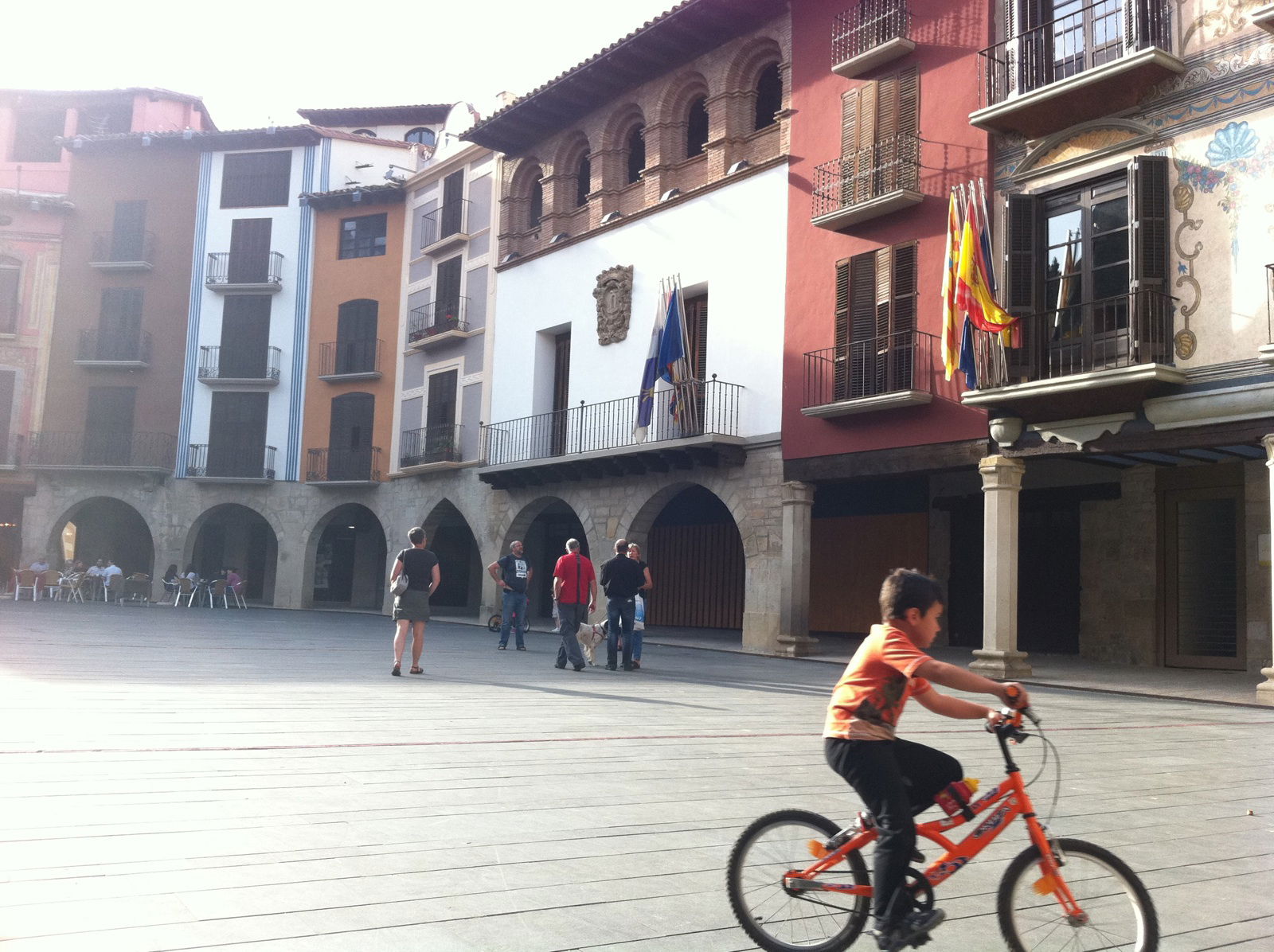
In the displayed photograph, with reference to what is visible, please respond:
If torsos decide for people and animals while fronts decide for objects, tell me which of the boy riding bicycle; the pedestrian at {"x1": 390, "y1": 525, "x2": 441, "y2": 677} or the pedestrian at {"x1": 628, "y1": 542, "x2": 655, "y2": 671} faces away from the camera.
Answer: the pedestrian at {"x1": 390, "y1": 525, "x2": 441, "y2": 677}

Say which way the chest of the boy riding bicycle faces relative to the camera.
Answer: to the viewer's right

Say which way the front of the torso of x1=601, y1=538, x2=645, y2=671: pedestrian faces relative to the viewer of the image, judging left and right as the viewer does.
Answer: facing away from the viewer

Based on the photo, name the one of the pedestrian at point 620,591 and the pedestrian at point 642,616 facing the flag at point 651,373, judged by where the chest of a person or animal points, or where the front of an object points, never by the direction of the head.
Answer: the pedestrian at point 620,591

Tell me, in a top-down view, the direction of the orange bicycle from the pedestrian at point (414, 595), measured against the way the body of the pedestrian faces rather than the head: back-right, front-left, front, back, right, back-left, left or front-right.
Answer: back

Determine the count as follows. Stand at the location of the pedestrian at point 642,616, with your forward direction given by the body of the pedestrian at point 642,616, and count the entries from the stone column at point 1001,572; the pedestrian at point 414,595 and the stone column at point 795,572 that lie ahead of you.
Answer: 1

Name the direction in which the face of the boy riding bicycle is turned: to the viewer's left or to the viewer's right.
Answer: to the viewer's right

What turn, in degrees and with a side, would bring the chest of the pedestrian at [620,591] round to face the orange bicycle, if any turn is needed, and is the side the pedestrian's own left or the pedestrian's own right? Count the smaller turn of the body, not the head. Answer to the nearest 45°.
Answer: approximately 180°

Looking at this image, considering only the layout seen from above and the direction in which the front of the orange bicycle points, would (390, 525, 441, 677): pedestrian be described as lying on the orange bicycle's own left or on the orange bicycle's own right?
on the orange bicycle's own left

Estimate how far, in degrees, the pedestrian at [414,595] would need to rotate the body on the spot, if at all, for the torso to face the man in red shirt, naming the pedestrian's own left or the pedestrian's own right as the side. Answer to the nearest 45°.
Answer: approximately 45° to the pedestrian's own right

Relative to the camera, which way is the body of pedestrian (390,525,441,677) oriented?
away from the camera

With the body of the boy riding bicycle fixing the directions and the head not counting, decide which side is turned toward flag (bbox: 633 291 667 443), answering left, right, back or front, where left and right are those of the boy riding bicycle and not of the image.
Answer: left
